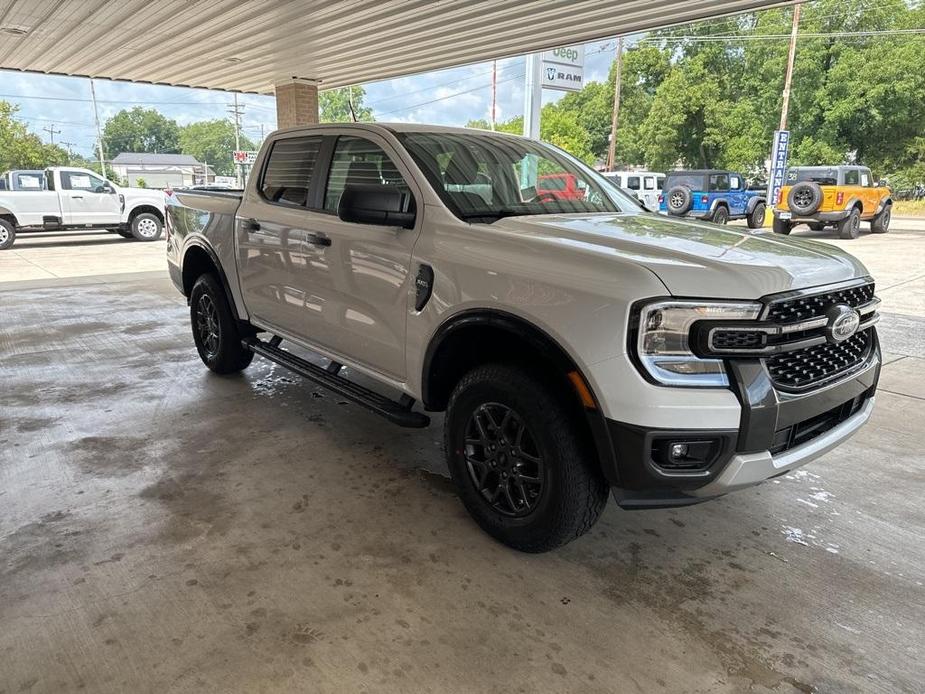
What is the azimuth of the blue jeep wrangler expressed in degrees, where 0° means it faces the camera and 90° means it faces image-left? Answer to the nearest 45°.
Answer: approximately 225°

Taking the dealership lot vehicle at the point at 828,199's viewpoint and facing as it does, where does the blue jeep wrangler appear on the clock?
The blue jeep wrangler is roughly at 8 o'clock from the dealership lot vehicle.

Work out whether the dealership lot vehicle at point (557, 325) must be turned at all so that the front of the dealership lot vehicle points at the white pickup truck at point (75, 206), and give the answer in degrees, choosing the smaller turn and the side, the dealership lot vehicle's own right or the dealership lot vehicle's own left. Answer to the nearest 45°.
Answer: approximately 180°

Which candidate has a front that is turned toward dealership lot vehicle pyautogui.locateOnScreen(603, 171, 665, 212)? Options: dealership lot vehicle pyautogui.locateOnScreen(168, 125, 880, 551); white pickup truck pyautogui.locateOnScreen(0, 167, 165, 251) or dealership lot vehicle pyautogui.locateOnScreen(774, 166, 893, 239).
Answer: the white pickup truck

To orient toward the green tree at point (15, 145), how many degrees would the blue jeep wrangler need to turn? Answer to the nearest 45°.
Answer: approximately 135° to its left

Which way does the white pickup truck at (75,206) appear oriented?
to the viewer's right

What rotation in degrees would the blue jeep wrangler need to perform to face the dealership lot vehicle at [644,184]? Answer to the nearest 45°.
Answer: approximately 90° to its left

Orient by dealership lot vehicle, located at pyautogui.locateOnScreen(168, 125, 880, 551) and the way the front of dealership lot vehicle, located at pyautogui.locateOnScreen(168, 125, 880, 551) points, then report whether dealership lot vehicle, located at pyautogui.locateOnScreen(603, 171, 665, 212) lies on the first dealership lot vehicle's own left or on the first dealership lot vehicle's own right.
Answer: on the first dealership lot vehicle's own left

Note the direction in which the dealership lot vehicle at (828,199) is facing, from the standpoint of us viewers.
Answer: facing away from the viewer and to the right of the viewer

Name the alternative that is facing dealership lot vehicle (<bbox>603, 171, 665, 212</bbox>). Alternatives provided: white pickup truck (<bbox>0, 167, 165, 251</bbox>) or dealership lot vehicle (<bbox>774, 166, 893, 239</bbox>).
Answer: the white pickup truck
